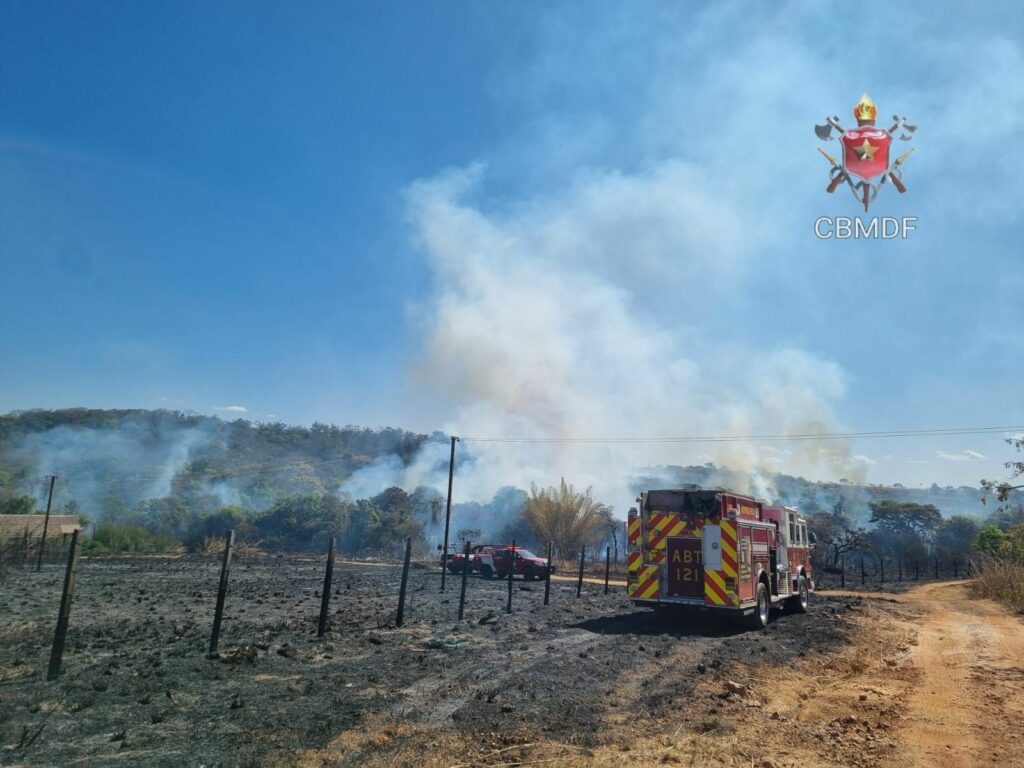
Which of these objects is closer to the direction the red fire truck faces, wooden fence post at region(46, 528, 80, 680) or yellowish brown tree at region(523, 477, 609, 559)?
the yellowish brown tree

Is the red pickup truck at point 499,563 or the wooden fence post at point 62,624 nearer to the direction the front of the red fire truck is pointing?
the red pickup truck

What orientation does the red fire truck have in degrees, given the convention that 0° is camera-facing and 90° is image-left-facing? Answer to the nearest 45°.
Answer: approximately 225°

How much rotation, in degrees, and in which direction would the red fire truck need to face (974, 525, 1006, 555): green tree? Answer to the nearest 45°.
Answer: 0° — it already faces it

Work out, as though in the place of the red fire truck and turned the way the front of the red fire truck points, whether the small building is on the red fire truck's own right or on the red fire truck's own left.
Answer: on the red fire truck's own left

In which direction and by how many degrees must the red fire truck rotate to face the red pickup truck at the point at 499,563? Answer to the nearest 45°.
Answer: approximately 90° to its left

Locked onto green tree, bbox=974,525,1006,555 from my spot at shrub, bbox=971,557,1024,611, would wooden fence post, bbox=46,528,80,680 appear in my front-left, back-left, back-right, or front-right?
back-left

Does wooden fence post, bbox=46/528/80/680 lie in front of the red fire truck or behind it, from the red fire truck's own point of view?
behind

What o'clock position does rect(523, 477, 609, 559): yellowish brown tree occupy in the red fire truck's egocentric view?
The yellowish brown tree is roughly at 10 o'clock from the red fire truck.
